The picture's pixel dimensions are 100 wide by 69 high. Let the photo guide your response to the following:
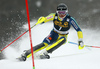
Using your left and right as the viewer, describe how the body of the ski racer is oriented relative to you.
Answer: facing the viewer
